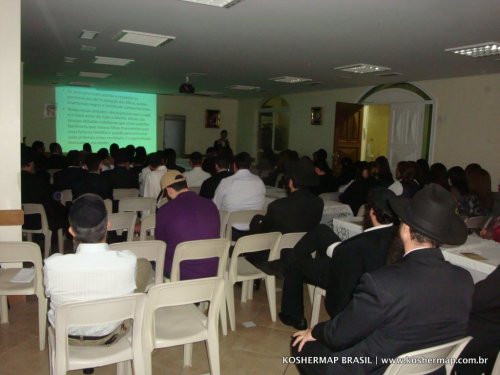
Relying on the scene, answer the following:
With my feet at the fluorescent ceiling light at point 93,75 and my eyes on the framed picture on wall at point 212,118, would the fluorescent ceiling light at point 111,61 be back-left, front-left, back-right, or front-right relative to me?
back-right

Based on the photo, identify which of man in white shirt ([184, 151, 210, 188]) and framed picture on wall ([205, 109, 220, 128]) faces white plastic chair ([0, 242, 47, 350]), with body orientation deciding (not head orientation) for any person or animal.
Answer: the framed picture on wall

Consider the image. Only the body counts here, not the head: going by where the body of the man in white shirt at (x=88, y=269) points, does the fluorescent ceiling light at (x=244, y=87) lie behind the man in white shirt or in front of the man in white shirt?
in front

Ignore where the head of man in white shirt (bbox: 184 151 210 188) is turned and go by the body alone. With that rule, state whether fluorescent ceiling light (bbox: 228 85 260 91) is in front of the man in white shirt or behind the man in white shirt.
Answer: in front

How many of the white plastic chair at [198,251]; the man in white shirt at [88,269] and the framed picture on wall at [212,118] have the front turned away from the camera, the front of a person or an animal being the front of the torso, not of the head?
2

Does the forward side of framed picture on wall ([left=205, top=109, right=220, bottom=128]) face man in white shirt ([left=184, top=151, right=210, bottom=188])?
yes

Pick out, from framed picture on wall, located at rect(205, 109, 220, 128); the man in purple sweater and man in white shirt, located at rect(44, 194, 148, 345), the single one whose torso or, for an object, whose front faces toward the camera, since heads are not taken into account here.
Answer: the framed picture on wall

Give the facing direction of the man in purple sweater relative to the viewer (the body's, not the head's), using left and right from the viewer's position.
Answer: facing away from the viewer and to the left of the viewer

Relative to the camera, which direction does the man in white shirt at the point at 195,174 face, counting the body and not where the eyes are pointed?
away from the camera

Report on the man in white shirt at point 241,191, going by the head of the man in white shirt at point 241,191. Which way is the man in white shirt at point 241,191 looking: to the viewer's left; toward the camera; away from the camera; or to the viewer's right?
away from the camera

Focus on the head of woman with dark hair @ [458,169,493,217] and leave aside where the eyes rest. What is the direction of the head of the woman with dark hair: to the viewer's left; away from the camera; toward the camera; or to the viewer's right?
away from the camera

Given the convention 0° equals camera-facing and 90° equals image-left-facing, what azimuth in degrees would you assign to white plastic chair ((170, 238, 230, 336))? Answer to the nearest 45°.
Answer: approximately 180°

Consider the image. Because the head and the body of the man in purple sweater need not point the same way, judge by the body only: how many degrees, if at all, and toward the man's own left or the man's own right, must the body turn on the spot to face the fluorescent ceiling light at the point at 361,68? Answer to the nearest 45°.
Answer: approximately 90° to the man's own right

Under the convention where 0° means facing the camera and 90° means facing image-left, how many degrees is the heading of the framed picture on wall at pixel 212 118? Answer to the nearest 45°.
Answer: approximately 0°

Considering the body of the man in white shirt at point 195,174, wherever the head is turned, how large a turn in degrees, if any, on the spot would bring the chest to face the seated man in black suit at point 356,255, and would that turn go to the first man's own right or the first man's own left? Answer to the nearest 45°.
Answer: approximately 180°

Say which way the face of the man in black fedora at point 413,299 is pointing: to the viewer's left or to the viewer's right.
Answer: to the viewer's left

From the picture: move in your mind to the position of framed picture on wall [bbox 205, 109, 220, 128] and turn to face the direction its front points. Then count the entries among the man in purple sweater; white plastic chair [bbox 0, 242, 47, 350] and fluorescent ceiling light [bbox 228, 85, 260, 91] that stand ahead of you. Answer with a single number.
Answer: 3
